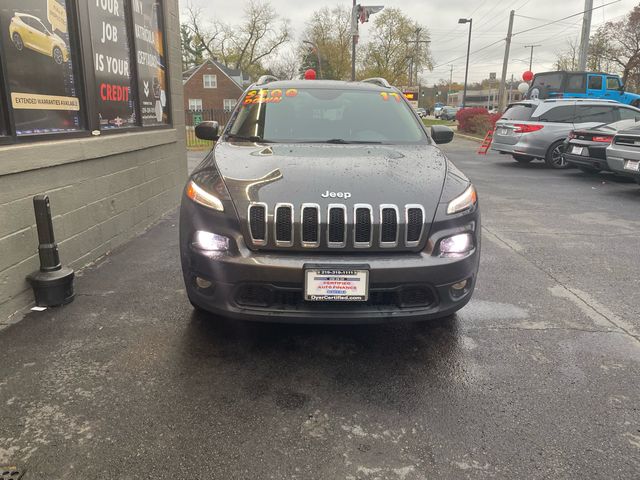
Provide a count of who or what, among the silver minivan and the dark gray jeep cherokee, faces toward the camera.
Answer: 1

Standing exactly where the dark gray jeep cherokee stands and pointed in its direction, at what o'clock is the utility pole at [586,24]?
The utility pole is roughly at 7 o'clock from the dark gray jeep cherokee.

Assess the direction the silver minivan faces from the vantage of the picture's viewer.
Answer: facing away from the viewer and to the right of the viewer

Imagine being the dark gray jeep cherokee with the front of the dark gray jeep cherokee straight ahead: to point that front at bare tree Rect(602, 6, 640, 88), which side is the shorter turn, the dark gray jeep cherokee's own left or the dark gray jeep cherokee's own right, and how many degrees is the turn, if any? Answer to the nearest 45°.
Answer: approximately 135° to the dark gray jeep cherokee's own left

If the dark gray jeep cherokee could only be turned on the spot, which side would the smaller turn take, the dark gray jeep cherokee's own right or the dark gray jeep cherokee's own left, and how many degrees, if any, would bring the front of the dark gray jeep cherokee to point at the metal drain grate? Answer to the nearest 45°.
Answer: approximately 45° to the dark gray jeep cherokee's own right

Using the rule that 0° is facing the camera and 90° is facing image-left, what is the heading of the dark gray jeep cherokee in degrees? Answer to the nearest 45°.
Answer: approximately 0°

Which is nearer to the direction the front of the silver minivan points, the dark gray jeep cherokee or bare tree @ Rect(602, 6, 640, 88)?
the bare tree

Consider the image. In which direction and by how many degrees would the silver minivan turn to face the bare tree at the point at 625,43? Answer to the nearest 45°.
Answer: approximately 45° to its left
